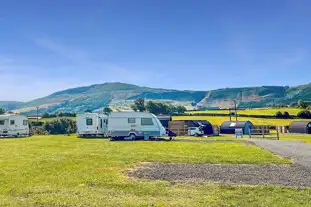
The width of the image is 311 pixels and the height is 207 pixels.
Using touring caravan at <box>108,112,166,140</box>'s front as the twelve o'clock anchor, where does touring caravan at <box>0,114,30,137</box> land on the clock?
touring caravan at <box>0,114,30,137</box> is roughly at 7 o'clock from touring caravan at <box>108,112,166,140</box>.

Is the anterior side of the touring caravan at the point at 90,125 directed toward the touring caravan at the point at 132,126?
no

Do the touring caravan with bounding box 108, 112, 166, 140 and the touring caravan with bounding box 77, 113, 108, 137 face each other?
no

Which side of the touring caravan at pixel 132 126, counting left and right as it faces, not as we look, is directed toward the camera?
right

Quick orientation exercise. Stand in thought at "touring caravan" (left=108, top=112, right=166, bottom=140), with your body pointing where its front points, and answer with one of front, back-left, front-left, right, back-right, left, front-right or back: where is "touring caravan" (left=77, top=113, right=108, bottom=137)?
back-left

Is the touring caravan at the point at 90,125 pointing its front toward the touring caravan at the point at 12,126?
no
